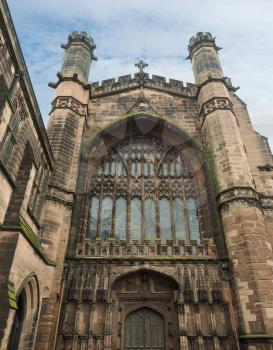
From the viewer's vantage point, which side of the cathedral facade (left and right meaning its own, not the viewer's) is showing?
front
